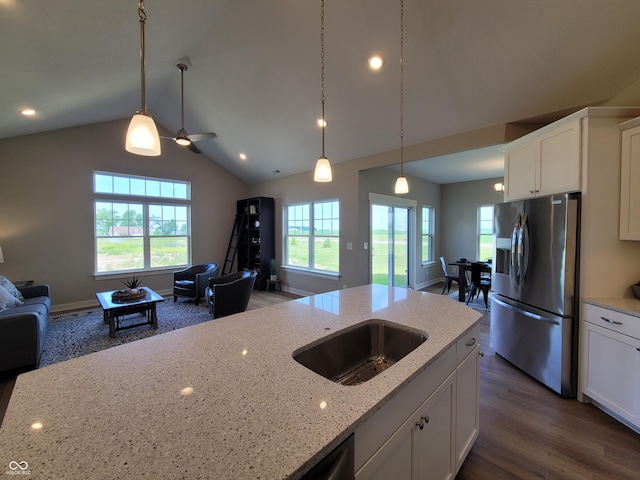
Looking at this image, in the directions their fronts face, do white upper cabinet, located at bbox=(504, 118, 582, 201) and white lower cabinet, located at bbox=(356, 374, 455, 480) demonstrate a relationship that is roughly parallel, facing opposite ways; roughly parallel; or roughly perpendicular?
roughly perpendicular

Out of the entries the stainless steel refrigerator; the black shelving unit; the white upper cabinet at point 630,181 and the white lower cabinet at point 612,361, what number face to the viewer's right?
0

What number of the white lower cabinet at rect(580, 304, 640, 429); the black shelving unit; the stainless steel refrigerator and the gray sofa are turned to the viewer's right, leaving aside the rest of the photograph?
1

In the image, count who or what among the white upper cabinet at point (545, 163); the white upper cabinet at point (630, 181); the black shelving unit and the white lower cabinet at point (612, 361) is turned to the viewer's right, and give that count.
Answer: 0

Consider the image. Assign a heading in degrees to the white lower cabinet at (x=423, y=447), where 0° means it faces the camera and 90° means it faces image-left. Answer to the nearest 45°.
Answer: approximately 315°

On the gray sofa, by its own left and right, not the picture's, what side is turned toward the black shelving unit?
front

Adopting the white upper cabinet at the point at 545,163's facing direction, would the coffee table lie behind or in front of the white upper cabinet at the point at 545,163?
in front

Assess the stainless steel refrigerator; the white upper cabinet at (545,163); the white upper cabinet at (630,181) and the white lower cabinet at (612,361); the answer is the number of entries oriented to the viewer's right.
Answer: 0

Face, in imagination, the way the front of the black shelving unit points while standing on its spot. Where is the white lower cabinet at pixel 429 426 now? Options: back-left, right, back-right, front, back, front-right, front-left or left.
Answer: front-left

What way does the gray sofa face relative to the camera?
to the viewer's right

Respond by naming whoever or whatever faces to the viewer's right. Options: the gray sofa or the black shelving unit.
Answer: the gray sofa

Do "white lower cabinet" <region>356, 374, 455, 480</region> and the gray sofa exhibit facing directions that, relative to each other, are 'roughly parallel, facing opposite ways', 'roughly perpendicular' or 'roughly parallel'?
roughly perpendicular

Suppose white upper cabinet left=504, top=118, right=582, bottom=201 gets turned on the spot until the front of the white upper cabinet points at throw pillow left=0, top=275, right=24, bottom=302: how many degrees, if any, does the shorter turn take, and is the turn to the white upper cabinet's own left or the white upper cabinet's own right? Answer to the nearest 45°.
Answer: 0° — it already faces it

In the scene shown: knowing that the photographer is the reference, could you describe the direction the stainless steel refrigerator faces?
facing the viewer and to the left of the viewer

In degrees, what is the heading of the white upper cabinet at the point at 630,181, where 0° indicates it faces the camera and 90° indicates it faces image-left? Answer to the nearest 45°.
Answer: approximately 45°

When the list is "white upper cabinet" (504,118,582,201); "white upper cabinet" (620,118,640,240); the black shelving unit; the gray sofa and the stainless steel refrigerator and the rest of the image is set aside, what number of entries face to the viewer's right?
1

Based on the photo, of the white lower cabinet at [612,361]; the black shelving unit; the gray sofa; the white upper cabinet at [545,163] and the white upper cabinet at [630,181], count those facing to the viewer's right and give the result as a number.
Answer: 1

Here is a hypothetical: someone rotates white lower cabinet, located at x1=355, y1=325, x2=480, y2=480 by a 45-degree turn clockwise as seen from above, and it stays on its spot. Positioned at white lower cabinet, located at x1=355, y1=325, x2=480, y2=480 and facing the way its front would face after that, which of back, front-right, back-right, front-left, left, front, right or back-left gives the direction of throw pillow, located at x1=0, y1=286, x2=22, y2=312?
right

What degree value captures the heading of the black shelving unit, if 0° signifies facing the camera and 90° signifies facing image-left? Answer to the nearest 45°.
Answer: approximately 45°
